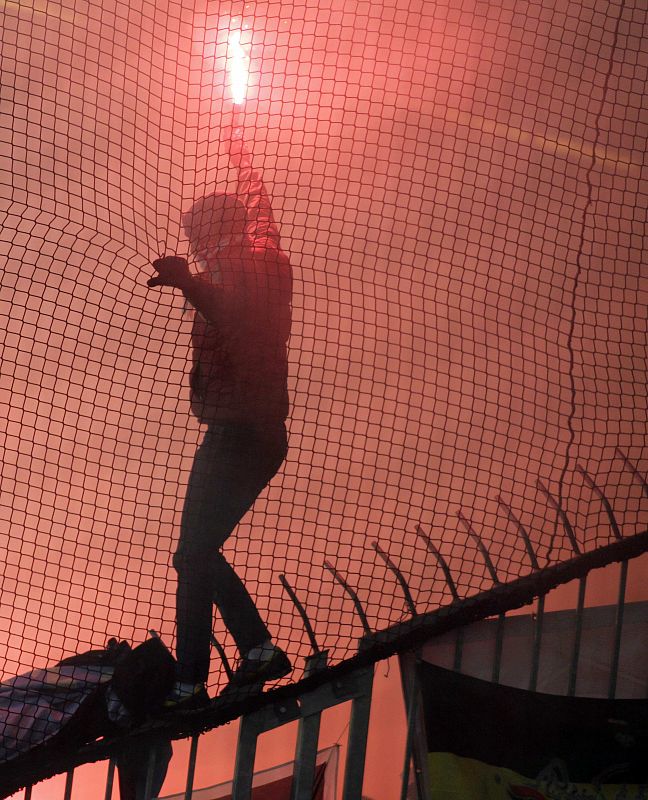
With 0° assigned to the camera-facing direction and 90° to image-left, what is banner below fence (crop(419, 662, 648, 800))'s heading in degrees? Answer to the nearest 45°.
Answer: approximately 0°
